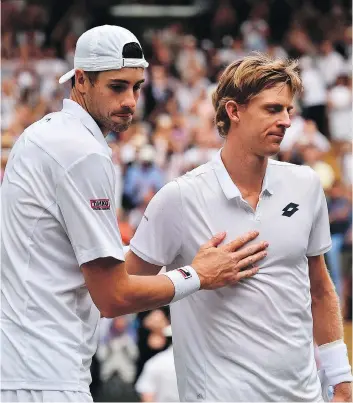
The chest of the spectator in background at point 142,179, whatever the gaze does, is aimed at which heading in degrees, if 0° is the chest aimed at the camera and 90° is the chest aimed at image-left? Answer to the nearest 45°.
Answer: approximately 0°

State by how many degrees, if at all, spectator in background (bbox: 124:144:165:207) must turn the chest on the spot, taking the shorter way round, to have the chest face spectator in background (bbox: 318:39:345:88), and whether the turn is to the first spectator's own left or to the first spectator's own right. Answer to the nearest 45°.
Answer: approximately 135° to the first spectator's own left

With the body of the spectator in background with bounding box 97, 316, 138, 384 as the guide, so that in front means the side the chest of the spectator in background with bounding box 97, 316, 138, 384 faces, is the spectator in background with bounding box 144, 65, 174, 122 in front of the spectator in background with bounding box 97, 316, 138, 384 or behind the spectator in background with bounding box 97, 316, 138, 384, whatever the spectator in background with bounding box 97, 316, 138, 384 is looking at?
behind

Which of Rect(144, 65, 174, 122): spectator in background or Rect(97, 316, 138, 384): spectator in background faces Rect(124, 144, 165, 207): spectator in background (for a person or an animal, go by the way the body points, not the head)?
Rect(144, 65, 174, 122): spectator in background

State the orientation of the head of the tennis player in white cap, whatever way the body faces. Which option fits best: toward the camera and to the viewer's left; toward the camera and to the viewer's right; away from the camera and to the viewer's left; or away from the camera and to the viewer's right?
toward the camera and to the viewer's right

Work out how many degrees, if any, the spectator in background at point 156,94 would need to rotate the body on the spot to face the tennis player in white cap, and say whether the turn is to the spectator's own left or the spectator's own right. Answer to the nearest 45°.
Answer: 0° — they already face them

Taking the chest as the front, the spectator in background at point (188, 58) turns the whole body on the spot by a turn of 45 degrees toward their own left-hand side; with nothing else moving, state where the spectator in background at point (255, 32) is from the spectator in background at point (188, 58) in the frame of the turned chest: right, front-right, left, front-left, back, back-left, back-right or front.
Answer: left

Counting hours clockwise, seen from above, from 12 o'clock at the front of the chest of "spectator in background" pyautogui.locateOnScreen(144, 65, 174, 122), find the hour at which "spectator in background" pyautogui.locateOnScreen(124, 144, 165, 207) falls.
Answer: "spectator in background" pyautogui.locateOnScreen(124, 144, 165, 207) is roughly at 12 o'clock from "spectator in background" pyautogui.locateOnScreen(144, 65, 174, 122).

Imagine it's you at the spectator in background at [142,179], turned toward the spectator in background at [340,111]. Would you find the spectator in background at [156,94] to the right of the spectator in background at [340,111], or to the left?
left
